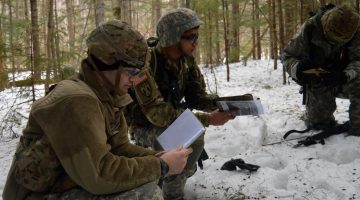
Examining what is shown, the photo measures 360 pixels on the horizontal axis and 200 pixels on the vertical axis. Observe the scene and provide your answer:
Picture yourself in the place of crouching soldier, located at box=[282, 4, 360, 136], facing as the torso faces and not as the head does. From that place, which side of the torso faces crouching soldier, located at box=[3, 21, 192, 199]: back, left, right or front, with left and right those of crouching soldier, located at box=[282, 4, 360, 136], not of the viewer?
front

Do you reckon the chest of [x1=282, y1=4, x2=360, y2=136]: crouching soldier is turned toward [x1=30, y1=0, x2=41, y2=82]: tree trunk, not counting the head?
no

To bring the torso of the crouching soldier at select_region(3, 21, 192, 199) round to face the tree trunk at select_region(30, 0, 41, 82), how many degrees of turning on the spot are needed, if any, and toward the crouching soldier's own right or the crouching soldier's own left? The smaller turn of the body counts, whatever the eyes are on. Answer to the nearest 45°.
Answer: approximately 90° to the crouching soldier's own left

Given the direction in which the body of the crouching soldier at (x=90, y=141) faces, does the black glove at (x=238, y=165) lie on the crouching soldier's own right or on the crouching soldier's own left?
on the crouching soldier's own left

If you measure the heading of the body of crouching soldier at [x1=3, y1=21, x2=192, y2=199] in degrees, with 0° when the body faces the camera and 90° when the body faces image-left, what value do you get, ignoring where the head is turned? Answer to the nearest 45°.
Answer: approximately 270°

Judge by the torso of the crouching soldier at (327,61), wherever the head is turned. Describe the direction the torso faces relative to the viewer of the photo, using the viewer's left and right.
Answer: facing the viewer

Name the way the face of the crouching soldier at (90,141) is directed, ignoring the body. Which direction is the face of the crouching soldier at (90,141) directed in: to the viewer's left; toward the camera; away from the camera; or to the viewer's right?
to the viewer's right

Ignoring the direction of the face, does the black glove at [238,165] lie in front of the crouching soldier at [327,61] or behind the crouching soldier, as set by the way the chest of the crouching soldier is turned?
in front

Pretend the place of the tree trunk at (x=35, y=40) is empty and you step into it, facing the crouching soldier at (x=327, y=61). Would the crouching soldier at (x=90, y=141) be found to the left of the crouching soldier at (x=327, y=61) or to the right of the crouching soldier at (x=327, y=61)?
right
